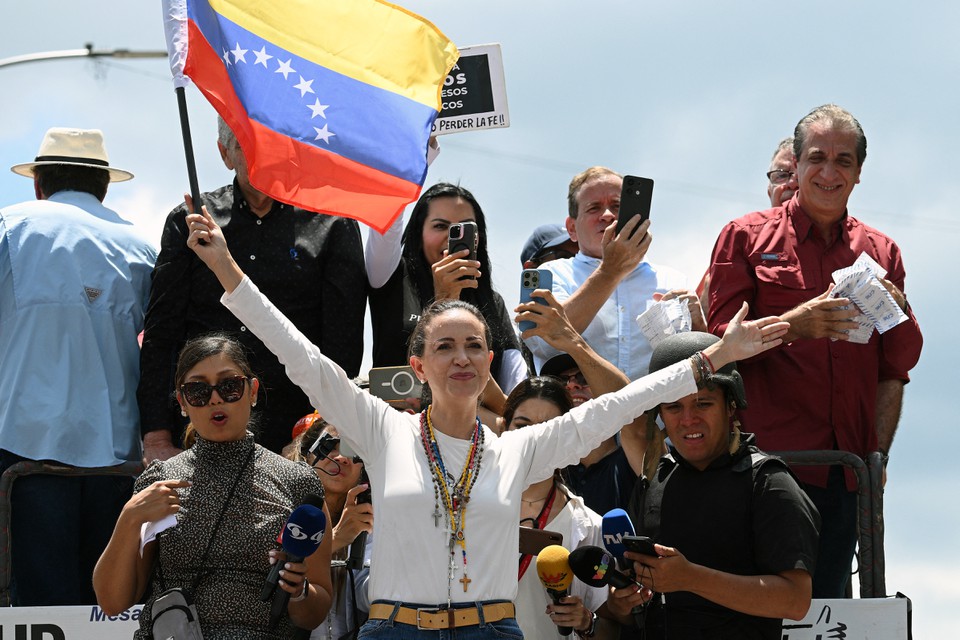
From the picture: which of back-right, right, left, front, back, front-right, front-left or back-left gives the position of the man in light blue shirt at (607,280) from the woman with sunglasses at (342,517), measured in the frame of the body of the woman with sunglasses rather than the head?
left

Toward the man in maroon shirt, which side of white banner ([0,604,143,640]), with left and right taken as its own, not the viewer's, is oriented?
left

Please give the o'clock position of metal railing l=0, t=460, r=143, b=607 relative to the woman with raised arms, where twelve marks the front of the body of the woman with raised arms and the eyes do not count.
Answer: The metal railing is roughly at 4 o'clock from the woman with raised arms.

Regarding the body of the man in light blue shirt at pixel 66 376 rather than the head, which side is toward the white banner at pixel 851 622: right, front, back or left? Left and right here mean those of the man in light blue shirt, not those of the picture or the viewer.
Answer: right

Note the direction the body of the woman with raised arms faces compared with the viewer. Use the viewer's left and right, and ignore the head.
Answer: facing the viewer

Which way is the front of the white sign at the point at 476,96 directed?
toward the camera

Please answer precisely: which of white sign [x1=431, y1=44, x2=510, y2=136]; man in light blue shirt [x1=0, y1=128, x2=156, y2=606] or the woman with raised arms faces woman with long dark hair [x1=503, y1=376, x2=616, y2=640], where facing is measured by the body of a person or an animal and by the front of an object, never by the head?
the white sign

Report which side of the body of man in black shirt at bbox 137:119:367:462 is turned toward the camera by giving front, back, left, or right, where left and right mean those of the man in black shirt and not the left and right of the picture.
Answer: front

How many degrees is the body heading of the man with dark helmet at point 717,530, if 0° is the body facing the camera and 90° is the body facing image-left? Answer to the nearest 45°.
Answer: approximately 45°

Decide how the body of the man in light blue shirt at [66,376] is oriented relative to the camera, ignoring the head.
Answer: away from the camera

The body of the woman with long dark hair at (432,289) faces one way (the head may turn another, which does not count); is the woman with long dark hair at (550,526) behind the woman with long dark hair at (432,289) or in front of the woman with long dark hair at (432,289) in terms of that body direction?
in front

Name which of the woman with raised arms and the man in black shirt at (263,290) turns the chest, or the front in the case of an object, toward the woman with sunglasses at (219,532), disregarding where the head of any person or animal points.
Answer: the man in black shirt
